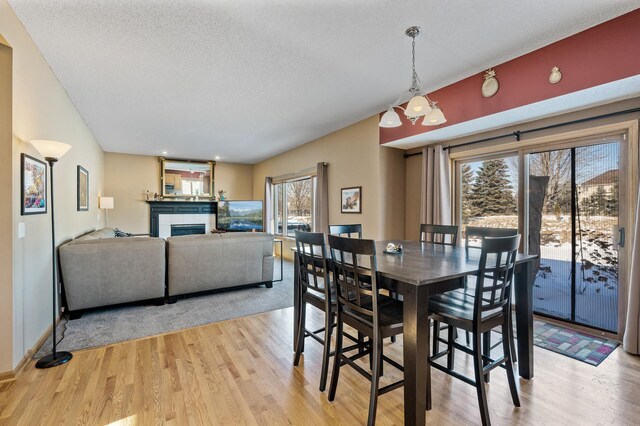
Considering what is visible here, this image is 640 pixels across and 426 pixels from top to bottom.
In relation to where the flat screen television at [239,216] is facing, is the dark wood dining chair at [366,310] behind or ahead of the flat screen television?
ahead

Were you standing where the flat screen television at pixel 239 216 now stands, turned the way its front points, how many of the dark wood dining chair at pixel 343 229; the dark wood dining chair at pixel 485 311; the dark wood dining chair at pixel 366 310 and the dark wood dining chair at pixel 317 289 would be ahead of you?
4

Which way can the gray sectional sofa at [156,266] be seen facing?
away from the camera

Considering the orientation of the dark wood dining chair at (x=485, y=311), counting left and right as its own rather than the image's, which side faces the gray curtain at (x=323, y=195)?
front

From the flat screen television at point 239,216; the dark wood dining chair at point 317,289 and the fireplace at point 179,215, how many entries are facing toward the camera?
2

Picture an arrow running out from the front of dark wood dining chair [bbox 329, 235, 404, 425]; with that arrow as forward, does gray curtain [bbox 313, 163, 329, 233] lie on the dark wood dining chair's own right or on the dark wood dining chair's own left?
on the dark wood dining chair's own left

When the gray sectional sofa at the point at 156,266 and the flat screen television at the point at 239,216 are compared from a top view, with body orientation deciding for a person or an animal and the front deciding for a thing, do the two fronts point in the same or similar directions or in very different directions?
very different directions

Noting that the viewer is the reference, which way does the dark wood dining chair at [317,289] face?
facing away from the viewer and to the right of the viewer

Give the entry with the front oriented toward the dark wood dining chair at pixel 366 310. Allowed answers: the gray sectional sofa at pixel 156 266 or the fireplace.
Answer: the fireplace

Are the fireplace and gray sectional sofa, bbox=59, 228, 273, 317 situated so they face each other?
yes

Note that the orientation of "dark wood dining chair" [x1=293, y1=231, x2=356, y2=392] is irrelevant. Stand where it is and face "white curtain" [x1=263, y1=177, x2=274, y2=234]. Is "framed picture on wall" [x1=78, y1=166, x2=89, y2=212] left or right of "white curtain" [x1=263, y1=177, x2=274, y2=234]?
left

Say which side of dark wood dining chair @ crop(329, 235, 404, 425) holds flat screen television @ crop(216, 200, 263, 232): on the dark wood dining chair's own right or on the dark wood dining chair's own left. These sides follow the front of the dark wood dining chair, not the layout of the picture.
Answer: on the dark wood dining chair's own left

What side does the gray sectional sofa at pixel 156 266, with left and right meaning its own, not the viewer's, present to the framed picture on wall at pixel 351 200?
right

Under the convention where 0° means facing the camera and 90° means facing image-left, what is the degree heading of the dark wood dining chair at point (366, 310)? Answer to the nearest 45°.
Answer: approximately 225°

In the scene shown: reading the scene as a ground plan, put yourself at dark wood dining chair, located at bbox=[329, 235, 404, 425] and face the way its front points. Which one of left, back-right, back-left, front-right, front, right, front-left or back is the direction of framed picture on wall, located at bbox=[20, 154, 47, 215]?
back-left

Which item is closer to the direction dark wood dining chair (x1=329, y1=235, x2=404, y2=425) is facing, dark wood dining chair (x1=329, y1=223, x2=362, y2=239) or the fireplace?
the dark wood dining chair
